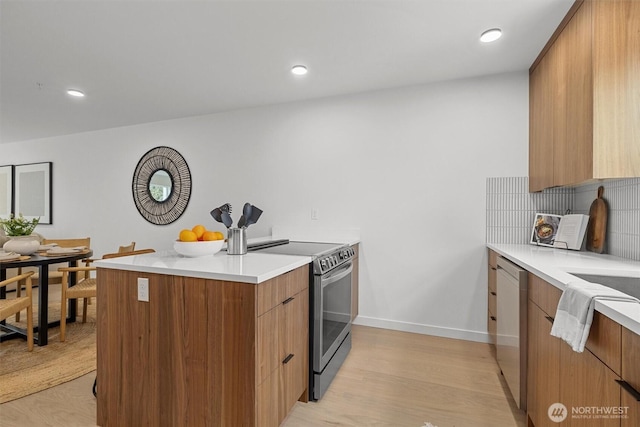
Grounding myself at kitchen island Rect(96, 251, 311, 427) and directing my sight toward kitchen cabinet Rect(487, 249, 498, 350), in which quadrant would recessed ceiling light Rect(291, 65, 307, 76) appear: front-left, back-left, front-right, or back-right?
front-left

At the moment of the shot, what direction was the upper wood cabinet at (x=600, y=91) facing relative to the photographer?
facing to the left of the viewer

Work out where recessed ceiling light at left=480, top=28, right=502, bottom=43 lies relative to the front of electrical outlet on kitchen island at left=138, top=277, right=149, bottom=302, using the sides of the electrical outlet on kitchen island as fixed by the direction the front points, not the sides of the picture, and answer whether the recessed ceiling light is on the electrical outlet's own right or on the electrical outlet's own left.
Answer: on the electrical outlet's own left

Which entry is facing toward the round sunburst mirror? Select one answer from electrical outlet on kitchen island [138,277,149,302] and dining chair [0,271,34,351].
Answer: the dining chair

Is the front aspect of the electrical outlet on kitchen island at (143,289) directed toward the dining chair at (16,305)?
no

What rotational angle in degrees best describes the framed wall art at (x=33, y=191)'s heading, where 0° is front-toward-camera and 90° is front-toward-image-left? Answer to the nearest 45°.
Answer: approximately 45°

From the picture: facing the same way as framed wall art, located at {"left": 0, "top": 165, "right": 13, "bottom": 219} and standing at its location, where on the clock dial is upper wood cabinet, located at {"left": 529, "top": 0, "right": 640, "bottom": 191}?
The upper wood cabinet is roughly at 10 o'clock from the framed wall art.

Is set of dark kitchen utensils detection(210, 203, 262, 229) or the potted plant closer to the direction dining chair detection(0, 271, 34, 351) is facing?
the potted plant

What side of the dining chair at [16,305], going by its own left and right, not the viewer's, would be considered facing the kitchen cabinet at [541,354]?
right

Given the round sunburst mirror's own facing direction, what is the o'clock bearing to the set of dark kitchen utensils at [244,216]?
The set of dark kitchen utensils is roughly at 10 o'clock from the round sunburst mirror.

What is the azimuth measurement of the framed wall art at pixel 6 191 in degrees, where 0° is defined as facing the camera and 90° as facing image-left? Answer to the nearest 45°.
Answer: approximately 45°

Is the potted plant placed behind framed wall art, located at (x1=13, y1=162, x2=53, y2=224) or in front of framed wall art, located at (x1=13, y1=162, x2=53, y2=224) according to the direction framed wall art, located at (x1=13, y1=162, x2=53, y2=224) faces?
in front

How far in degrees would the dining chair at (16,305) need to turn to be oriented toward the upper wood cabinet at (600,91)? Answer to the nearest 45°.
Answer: approximately 90° to its right

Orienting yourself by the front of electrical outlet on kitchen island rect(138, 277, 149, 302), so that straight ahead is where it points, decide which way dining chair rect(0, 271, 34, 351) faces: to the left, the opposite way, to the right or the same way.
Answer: the opposite way

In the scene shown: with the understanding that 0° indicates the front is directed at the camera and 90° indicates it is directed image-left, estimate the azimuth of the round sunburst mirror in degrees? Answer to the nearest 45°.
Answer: approximately 45°

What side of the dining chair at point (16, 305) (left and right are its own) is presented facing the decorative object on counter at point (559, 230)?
right

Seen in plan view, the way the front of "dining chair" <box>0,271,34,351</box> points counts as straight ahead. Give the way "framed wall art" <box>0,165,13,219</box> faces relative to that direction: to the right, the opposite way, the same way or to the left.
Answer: the opposite way

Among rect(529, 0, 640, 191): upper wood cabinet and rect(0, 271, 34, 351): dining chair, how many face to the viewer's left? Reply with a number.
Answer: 1

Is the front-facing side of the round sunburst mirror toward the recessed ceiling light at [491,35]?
no

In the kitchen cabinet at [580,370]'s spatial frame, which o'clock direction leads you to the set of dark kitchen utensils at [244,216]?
The set of dark kitchen utensils is roughly at 1 o'clock from the kitchen cabinet.

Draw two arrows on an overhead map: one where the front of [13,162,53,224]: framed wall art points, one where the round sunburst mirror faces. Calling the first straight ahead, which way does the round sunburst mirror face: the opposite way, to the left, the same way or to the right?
the same way

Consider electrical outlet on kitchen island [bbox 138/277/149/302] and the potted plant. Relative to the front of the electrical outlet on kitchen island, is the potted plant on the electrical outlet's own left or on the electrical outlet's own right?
on the electrical outlet's own right
